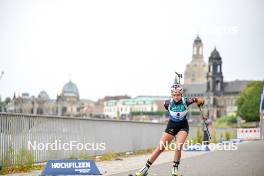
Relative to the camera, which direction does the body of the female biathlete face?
toward the camera

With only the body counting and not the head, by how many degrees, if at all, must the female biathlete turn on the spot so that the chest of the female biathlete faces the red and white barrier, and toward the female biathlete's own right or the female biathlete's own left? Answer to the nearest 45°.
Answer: approximately 180°
